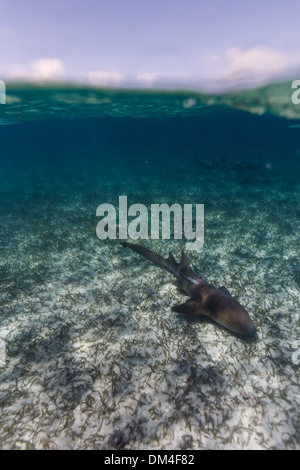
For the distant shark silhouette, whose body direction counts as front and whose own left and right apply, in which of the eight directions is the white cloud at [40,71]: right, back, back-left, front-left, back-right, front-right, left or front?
back-left

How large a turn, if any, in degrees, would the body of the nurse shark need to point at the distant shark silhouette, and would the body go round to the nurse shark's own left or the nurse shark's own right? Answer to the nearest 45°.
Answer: approximately 135° to the nurse shark's own left

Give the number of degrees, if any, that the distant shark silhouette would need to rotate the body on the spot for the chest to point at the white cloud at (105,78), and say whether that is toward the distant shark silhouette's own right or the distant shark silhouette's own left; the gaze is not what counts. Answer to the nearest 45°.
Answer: approximately 90° to the distant shark silhouette's own left

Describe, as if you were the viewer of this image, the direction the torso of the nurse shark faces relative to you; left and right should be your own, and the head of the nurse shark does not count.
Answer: facing the viewer and to the right of the viewer
